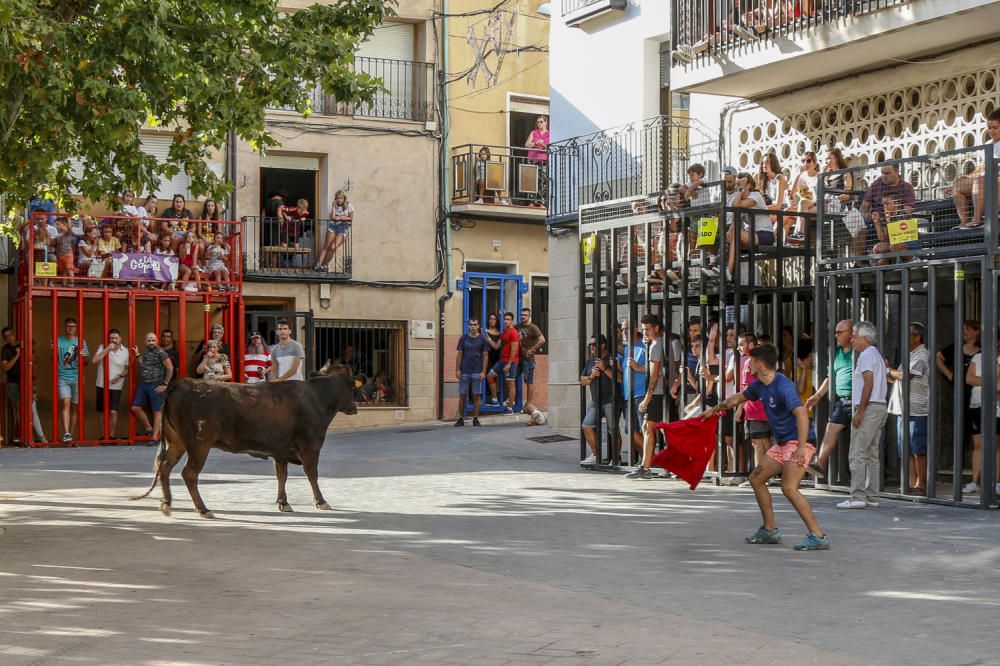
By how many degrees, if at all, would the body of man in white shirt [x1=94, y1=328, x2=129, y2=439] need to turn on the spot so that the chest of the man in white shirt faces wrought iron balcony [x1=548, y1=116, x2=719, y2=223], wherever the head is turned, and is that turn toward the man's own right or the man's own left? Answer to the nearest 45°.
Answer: approximately 45° to the man's own left

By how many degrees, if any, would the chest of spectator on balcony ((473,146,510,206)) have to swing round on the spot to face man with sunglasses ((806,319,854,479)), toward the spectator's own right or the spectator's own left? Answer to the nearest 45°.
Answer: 0° — they already face them

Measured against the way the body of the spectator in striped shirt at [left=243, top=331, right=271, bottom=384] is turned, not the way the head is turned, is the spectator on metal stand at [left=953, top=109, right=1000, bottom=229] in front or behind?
in front

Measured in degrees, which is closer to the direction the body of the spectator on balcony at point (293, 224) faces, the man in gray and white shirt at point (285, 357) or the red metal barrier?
the man in gray and white shirt

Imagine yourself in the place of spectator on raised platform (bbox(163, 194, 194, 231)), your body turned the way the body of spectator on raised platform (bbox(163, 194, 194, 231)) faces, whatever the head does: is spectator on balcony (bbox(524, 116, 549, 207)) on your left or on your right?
on your left

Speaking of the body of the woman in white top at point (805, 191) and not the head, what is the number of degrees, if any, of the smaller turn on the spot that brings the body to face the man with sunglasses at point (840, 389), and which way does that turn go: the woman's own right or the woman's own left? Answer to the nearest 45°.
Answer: approximately 45° to the woman's own left

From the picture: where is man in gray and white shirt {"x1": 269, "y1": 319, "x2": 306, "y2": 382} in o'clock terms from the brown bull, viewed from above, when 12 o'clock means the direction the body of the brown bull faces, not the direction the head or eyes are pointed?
The man in gray and white shirt is roughly at 9 o'clock from the brown bull.

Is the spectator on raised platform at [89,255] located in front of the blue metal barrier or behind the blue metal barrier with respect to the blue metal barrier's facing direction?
in front

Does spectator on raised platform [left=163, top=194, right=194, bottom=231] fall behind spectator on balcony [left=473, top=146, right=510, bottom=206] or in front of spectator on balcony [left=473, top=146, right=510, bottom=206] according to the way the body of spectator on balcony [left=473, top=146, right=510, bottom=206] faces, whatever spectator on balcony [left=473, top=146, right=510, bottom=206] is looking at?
in front

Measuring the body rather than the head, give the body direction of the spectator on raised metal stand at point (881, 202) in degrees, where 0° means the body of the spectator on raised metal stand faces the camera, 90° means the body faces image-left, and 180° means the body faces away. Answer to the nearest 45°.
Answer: approximately 45°

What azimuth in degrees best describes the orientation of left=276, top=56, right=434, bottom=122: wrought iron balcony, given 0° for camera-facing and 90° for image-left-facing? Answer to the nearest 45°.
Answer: approximately 0°

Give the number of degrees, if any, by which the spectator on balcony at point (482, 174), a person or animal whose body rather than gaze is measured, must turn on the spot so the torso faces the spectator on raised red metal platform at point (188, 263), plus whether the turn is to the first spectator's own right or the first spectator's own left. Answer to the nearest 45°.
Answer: approximately 45° to the first spectator's own right

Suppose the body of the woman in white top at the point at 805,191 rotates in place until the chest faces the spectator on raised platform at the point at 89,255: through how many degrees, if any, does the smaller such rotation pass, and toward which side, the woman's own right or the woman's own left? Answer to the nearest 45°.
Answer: approximately 45° to the woman's own right

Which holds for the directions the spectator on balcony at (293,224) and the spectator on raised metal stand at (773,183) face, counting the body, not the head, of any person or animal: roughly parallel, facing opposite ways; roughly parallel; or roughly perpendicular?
roughly perpendicular

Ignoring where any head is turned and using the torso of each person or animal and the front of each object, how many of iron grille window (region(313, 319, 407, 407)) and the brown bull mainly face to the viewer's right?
1

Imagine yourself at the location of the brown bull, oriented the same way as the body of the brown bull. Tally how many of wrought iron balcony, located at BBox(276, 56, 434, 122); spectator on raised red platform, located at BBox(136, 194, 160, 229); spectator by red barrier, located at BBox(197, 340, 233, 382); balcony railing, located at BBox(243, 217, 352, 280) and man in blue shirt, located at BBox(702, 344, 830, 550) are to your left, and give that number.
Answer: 4
